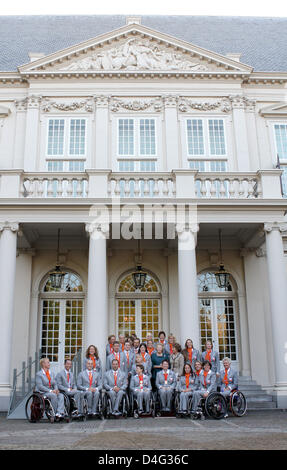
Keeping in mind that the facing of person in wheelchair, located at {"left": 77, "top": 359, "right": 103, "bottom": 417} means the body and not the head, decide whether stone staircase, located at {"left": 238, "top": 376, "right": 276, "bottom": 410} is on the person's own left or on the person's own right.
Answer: on the person's own left

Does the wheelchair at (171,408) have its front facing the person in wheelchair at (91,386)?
no

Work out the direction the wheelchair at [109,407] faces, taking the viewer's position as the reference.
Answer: facing the viewer

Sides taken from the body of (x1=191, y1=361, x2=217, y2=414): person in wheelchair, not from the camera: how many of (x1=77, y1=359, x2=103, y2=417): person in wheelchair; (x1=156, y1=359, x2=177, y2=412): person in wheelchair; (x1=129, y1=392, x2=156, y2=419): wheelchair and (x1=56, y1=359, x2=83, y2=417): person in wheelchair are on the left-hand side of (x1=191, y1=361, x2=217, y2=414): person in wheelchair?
0

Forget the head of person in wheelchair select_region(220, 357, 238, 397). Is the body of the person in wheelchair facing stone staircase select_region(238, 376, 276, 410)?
no

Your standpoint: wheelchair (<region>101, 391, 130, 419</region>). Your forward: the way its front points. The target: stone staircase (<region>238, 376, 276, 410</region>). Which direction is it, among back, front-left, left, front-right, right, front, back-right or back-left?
back-left

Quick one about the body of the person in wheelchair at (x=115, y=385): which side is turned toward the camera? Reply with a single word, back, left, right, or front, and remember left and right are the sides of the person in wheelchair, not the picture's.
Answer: front

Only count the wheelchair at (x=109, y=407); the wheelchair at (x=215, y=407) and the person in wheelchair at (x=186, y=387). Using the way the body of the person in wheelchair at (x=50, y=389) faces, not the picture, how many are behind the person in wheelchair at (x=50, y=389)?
0

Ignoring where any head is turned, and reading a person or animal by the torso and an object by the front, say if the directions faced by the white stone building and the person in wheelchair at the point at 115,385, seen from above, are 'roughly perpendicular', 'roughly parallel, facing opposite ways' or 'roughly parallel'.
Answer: roughly parallel

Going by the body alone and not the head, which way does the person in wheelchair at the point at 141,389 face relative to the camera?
toward the camera

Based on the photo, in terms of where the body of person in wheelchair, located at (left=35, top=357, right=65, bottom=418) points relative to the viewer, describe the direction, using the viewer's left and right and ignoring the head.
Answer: facing the viewer and to the right of the viewer

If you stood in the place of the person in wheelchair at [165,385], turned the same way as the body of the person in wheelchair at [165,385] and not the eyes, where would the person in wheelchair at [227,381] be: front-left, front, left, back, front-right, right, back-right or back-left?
left

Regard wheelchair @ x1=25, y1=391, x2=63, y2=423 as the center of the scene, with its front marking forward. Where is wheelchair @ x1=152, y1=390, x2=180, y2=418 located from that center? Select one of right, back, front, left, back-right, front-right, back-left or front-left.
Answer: front-left

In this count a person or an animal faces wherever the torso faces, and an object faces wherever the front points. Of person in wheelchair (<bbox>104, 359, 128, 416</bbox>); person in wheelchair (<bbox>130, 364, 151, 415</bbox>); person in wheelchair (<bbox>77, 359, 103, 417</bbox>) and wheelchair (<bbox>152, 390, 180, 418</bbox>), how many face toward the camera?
4

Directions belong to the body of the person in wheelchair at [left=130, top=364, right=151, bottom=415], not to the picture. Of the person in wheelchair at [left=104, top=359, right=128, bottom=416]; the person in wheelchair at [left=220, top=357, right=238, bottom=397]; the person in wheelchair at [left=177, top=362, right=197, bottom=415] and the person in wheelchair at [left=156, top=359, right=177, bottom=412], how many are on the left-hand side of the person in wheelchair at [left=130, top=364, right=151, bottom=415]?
3

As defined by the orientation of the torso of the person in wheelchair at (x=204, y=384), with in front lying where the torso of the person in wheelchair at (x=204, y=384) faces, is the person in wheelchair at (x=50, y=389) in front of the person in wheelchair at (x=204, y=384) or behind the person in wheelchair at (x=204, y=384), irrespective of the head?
in front
